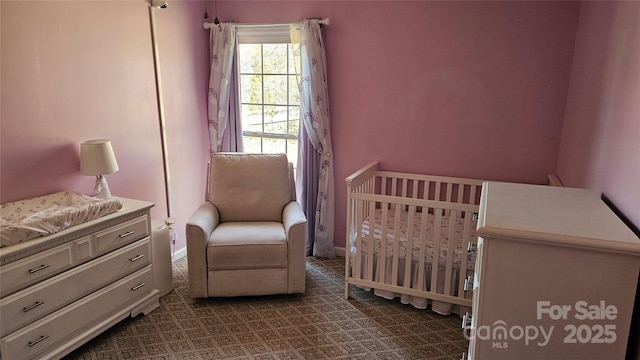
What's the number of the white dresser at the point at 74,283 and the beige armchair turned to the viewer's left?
0

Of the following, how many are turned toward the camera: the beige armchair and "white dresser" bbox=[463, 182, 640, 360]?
1

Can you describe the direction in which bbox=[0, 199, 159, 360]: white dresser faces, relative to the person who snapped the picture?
facing the viewer and to the right of the viewer

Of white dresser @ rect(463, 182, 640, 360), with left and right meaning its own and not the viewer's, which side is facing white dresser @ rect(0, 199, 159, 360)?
front

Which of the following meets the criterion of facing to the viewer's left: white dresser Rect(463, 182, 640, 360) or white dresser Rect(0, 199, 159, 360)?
white dresser Rect(463, 182, 640, 360)

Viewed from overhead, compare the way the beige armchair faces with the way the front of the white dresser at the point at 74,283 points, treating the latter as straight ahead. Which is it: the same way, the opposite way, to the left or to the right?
to the right

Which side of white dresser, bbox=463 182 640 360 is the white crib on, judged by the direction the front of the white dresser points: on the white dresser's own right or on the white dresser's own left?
on the white dresser's own right

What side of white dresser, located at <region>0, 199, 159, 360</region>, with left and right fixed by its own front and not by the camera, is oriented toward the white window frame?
left

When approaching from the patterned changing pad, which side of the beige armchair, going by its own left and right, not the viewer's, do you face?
right

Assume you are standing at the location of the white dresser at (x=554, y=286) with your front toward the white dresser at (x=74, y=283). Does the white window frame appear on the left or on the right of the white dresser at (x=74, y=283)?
right

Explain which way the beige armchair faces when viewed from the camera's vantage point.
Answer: facing the viewer

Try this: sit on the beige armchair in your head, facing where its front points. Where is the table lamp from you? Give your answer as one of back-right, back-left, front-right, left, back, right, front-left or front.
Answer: right

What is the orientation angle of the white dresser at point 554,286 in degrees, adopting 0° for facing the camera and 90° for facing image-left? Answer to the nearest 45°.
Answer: approximately 90°

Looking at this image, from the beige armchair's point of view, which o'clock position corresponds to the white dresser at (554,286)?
The white dresser is roughly at 11 o'clock from the beige armchair.

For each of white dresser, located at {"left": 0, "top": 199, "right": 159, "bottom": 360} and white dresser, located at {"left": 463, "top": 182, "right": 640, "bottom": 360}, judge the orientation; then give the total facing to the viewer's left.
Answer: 1

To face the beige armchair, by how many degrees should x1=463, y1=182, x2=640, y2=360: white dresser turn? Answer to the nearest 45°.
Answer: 0° — it already faces it

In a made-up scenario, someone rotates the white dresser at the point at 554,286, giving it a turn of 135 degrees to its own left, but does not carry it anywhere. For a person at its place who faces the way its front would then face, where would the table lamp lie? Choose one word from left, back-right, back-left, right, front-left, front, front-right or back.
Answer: back-right
